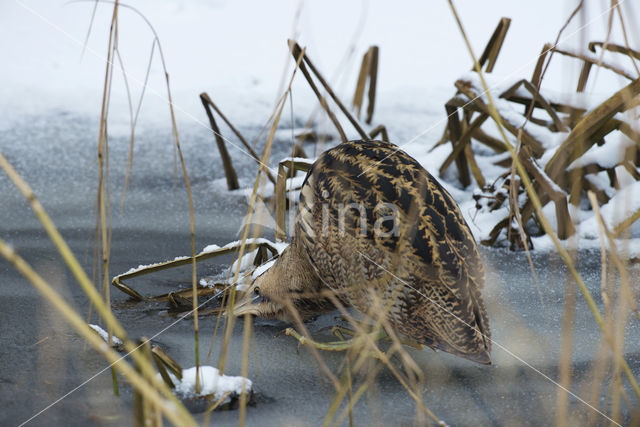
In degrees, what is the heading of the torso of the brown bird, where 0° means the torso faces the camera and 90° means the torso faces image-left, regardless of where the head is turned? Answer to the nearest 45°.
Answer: approximately 90°

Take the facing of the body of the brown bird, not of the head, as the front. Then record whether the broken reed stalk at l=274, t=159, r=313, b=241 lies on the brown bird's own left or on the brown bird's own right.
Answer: on the brown bird's own right

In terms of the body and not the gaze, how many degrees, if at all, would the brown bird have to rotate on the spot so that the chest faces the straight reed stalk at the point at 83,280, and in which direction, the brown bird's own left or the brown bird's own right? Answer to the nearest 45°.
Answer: approximately 45° to the brown bird's own left

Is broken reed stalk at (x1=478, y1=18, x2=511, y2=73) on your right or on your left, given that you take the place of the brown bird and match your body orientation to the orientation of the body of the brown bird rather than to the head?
on your right
